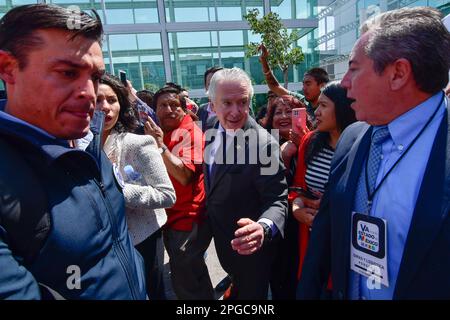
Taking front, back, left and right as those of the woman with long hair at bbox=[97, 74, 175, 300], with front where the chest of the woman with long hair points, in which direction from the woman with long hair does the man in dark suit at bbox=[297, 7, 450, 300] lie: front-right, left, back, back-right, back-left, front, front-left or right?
left

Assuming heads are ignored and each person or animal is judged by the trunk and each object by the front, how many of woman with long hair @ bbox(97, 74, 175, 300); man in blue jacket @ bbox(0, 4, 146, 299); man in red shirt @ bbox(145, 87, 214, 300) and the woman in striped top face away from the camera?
0

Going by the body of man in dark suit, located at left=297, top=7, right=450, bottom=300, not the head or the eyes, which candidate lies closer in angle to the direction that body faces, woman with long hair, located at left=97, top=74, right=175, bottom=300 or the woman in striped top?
the woman with long hair

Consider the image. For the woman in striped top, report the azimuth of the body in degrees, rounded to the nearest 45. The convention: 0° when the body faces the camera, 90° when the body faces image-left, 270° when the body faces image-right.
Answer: approximately 45°

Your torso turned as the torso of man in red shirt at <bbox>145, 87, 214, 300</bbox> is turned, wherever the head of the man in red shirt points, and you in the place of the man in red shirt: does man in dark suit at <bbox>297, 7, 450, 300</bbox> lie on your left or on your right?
on your left

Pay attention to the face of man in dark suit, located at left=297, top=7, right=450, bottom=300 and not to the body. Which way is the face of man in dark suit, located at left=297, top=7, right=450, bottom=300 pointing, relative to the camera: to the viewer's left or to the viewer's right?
to the viewer's left

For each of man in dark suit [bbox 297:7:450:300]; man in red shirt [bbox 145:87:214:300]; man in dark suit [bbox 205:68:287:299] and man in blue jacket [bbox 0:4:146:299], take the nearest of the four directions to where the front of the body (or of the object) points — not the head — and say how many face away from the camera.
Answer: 0

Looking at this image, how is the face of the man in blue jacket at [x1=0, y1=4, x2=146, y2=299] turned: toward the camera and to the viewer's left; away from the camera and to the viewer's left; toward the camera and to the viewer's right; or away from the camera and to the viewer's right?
toward the camera and to the viewer's right

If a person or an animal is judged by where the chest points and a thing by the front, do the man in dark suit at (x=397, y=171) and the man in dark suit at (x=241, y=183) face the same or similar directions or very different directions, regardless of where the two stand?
same or similar directions

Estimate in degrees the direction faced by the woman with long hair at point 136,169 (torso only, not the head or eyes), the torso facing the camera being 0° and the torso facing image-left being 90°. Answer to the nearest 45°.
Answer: approximately 45°

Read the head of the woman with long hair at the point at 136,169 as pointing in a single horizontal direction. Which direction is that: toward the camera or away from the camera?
toward the camera

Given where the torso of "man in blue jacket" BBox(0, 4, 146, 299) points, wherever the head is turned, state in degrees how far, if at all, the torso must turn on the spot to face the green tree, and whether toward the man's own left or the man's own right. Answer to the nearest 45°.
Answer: approximately 90° to the man's own left

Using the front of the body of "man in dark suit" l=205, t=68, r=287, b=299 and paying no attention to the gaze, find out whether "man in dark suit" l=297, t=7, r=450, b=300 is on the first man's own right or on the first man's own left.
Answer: on the first man's own left

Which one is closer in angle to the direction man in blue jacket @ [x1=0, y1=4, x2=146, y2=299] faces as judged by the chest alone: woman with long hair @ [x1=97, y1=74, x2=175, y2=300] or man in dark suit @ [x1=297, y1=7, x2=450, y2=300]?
the man in dark suit

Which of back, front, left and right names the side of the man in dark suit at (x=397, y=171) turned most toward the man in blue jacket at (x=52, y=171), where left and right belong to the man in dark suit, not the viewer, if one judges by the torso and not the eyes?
front

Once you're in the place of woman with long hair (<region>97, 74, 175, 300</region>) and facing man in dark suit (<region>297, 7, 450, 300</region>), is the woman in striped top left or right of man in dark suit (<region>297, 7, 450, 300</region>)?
left

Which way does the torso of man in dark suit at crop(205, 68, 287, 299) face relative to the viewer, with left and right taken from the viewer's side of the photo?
facing the viewer and to the left of the viewer
